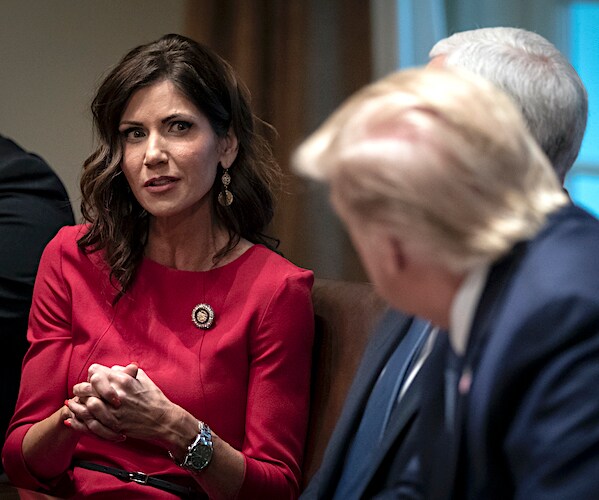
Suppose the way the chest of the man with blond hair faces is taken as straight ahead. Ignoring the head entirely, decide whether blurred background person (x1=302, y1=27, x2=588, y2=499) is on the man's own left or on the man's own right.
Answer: on the man's own right

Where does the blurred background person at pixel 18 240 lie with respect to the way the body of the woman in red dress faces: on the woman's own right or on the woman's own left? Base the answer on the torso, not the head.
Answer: on the woman's own right

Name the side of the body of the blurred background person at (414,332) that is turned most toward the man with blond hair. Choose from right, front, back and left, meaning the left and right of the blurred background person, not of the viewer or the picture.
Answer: left

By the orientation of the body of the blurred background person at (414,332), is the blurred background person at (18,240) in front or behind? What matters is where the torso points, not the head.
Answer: in front

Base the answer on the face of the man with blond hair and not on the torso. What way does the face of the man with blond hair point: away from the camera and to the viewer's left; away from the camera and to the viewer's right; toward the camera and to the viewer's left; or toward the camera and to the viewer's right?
away from the camera and to the viewer's left

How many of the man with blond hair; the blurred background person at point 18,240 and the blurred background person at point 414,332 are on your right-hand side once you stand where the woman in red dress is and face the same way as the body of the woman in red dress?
1

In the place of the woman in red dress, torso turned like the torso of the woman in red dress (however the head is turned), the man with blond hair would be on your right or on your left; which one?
on your left

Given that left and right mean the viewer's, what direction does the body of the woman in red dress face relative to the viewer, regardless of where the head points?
facing the viewer and to the left of the viewer

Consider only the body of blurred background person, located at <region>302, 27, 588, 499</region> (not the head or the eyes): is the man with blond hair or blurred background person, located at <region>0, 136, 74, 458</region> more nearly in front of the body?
the blurred background person

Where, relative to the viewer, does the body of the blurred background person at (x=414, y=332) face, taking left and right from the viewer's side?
facing to the left of the viewer

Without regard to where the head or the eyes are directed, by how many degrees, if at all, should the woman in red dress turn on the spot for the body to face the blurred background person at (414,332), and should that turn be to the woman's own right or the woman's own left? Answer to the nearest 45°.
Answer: approximately 90° to the woman's own left
